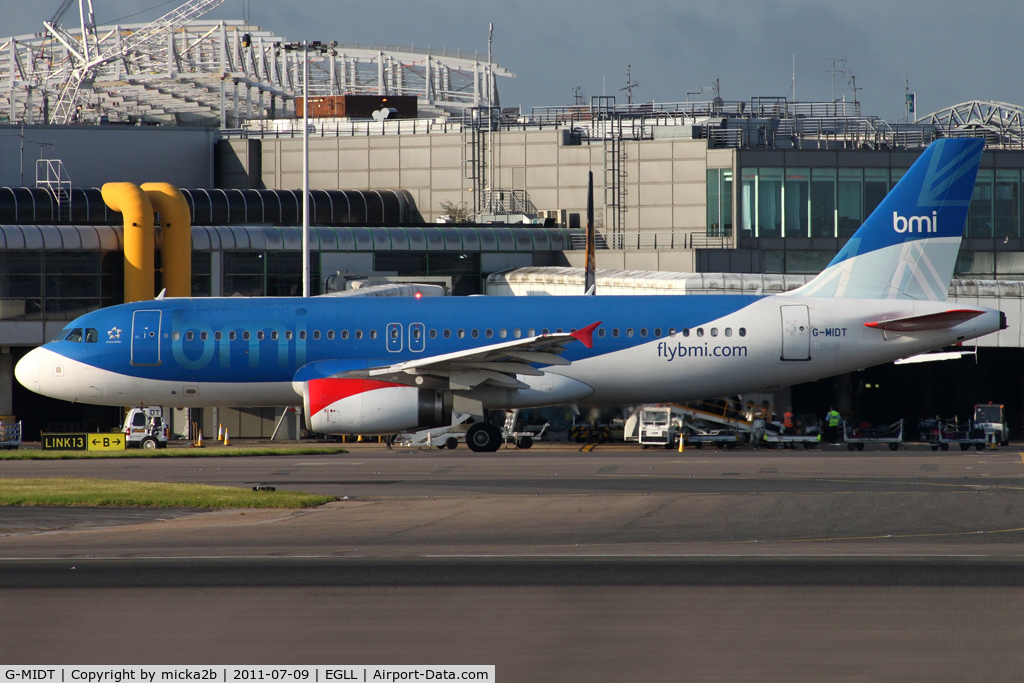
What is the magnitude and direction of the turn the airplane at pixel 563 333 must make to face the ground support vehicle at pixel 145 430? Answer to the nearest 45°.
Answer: approximately 45° to its right

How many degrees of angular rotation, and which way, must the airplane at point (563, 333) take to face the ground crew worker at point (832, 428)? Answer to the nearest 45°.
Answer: approximately 135° to its right

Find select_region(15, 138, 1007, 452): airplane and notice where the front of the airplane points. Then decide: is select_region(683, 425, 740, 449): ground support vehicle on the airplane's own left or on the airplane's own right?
on the airplane's own right

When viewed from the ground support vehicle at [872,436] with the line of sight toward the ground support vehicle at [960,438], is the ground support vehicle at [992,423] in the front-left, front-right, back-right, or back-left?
front-left

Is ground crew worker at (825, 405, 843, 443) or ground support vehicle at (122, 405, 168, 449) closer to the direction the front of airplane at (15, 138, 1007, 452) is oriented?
the ground support vehicle

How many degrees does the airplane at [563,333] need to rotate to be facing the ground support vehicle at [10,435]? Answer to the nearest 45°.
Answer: approximately 45° to its right

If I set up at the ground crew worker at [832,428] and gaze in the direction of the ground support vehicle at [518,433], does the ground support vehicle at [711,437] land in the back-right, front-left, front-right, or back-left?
front-left

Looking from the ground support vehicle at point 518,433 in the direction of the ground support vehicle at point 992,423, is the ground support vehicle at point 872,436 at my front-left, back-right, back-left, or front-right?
front-right

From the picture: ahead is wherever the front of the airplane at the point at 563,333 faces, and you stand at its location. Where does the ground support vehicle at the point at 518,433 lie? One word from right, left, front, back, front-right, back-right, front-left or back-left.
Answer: right

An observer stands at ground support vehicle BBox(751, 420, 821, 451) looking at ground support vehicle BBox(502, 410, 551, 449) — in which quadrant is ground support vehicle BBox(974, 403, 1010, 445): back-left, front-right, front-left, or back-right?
back-right

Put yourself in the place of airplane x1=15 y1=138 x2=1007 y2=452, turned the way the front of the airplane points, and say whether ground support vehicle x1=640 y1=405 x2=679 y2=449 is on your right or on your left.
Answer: on your right

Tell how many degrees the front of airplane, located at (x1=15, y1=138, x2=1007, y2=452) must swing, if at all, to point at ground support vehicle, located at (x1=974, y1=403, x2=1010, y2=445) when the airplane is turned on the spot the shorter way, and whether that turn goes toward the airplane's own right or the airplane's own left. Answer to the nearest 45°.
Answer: approximately 135° to the airplane's own right

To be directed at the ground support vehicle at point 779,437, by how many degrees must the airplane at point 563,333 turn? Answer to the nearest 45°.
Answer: approximately 135° to its right

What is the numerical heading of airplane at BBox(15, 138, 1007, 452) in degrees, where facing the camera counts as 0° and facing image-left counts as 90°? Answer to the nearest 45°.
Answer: approximately 90°
